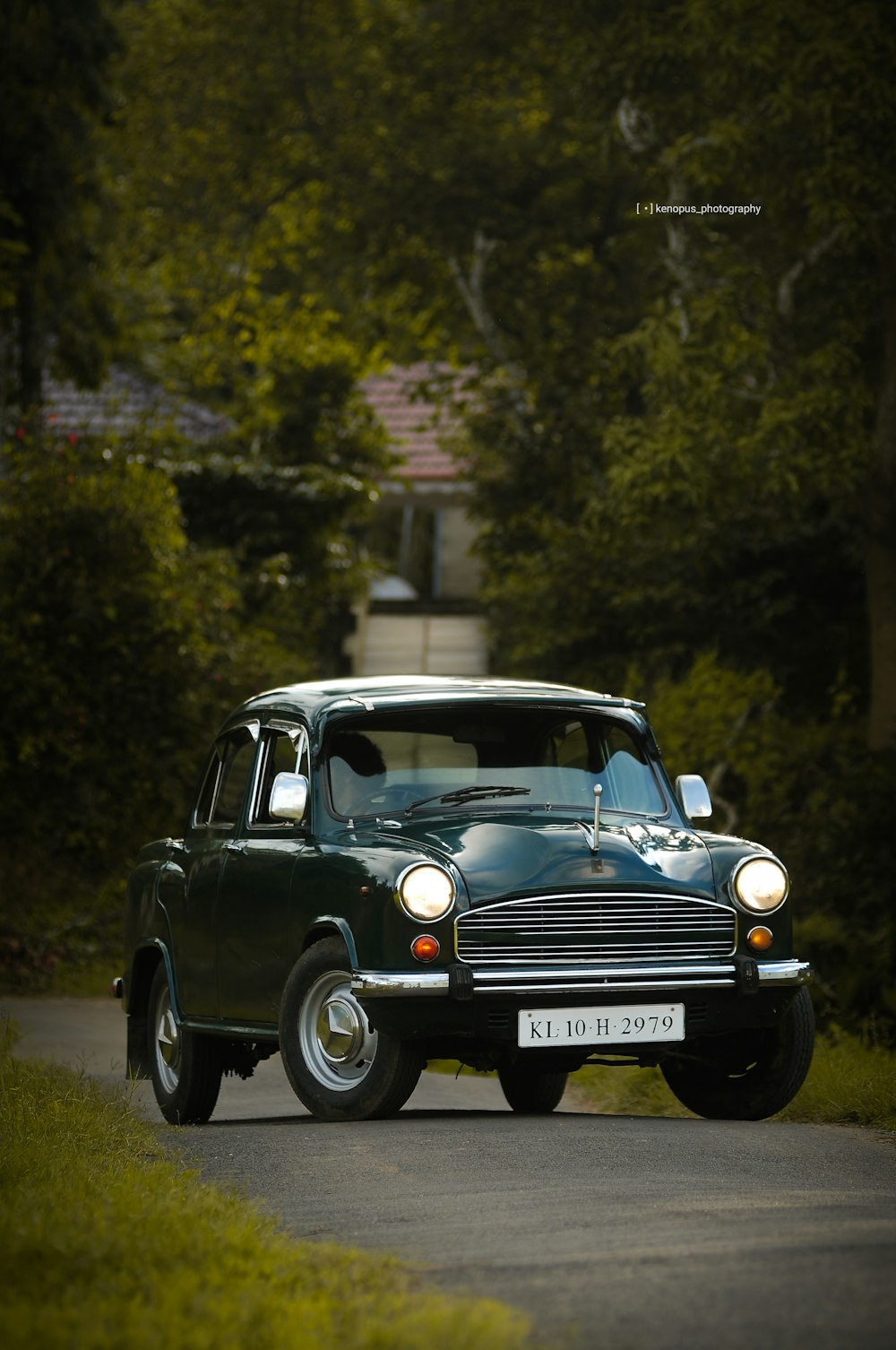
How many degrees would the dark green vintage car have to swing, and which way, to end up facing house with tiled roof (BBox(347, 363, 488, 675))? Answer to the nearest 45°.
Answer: approximately 135° to its left

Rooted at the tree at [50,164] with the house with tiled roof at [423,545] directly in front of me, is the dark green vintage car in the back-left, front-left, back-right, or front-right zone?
back-right

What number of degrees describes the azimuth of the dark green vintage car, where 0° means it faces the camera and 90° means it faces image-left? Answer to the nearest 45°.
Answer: approximately 315°

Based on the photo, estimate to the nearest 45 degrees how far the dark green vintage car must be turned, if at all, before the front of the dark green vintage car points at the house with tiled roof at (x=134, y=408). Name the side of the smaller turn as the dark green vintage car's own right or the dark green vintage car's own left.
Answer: approximately 135° to the dark green vintage car's own left
